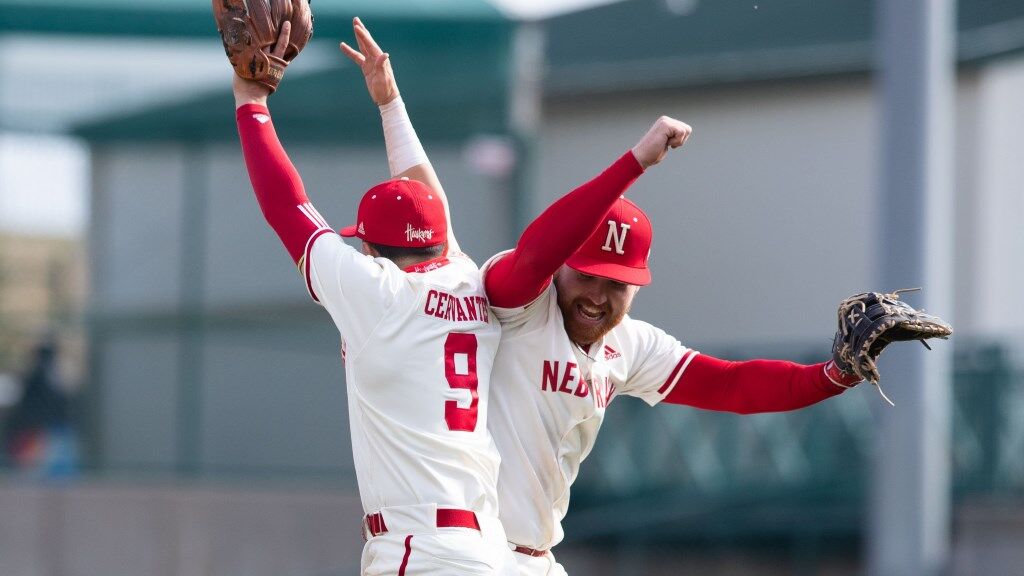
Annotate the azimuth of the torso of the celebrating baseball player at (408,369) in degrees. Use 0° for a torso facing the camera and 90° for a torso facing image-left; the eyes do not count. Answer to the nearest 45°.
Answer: approximately 135°

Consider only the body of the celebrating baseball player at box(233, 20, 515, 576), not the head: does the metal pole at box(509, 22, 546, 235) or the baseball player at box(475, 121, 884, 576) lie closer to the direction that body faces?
the metal pole

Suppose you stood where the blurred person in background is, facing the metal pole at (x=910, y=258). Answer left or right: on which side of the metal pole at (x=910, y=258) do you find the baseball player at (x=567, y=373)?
right

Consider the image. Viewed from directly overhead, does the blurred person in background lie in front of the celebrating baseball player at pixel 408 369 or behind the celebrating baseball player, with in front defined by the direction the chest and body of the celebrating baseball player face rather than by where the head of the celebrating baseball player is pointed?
in front

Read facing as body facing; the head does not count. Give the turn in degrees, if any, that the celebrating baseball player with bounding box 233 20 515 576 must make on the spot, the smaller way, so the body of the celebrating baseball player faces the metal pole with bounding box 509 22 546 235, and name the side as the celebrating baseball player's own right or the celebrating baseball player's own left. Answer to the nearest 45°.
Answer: approximately 45° to the celebrating baseball player's own right

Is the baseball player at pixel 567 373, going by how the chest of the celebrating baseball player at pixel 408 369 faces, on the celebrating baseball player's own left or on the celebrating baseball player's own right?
on the celebrating baseball player's own right
